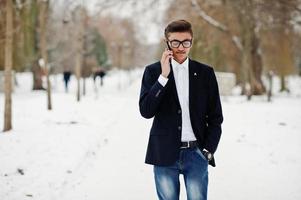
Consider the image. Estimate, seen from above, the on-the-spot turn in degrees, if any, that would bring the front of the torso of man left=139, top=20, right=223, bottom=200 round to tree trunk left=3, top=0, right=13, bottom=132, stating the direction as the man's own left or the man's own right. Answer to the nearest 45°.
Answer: approximately 135° to the man's own right

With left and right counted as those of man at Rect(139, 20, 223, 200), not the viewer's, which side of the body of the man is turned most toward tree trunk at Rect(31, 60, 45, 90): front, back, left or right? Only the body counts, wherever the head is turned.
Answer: back

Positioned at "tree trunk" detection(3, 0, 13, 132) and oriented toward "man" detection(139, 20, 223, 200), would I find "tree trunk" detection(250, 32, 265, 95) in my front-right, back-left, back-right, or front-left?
back-left

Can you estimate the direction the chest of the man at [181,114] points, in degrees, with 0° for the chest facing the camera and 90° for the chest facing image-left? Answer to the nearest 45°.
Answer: approximately 0°

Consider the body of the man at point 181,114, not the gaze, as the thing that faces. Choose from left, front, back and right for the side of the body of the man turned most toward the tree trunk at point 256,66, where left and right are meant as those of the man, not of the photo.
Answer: back
